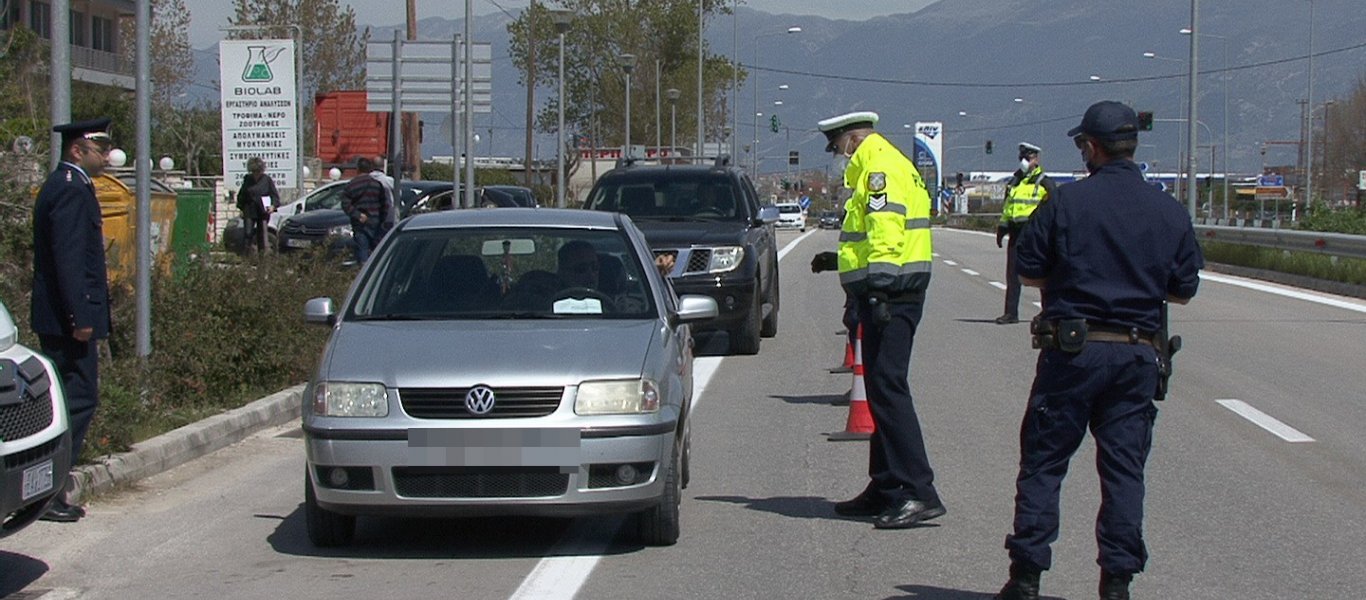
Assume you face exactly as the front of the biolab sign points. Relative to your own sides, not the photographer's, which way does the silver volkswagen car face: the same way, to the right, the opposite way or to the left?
the same way

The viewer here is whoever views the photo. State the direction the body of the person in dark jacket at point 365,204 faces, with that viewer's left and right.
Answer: facing away from the viewer

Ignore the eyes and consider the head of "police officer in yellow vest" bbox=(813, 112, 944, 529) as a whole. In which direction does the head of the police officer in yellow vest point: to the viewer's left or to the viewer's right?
to the viewer's left

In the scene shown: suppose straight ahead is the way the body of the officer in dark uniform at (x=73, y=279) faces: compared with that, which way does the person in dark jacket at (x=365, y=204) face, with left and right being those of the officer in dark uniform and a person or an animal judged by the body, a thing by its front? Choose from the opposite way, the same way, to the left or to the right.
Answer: to the left

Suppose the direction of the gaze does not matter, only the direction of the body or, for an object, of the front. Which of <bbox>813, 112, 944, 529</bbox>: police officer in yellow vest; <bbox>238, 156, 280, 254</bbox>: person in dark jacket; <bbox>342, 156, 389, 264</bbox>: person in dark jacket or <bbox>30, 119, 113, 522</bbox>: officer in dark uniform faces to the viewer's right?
the officer in dark uniform

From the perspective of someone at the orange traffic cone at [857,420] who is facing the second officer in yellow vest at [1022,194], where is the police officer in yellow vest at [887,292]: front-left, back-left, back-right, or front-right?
back-right

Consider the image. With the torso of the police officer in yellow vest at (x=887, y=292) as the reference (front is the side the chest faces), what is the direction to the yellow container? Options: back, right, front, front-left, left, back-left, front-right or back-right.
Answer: front-right

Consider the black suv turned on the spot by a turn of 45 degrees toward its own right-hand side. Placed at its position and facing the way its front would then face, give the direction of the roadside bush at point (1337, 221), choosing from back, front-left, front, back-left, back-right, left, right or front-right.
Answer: back

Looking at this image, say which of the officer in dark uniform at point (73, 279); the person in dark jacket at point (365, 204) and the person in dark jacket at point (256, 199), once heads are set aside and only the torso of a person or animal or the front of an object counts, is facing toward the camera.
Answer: the person in dark jacket at point (256, 199)

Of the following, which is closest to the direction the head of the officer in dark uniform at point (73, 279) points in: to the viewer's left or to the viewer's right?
to the viewer's right

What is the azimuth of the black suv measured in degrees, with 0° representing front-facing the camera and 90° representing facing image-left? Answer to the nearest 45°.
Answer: approximately 0°

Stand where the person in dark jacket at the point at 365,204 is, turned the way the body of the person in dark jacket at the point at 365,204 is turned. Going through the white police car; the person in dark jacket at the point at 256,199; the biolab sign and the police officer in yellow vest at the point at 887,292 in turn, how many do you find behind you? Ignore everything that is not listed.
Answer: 2

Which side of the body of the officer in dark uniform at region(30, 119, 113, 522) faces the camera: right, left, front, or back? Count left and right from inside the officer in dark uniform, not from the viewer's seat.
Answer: right

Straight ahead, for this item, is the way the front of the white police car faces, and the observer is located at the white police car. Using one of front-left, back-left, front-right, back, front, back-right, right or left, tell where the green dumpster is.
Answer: back-left

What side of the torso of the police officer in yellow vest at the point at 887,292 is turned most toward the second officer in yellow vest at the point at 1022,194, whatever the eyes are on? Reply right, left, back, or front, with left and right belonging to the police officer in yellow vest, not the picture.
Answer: right

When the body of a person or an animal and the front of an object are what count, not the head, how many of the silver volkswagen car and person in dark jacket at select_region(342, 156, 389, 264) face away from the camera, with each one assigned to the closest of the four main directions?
1

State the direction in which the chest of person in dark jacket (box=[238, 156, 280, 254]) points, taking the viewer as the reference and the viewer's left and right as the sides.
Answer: facing the viewer
